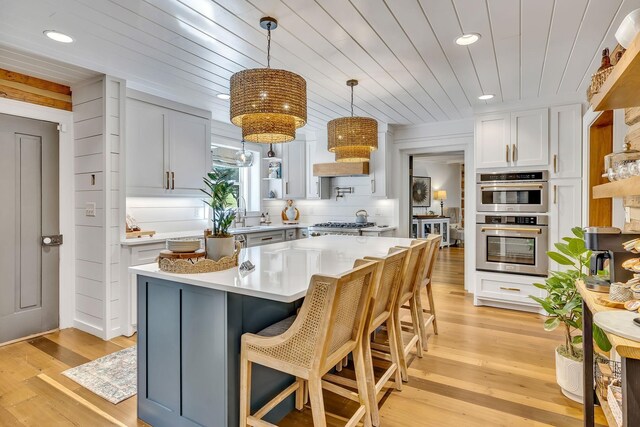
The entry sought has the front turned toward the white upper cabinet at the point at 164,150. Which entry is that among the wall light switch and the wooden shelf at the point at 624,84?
the wooden shelf

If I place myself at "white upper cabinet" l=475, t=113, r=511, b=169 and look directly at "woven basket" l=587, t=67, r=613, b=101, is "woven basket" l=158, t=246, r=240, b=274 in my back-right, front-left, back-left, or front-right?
front-right

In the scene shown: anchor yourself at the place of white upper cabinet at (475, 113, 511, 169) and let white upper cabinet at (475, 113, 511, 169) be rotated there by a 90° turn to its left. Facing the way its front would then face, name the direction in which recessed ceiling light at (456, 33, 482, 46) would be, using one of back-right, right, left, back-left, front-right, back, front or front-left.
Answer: right

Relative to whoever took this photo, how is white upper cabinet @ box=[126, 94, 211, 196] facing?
facing the viewer and to the right of the viewer

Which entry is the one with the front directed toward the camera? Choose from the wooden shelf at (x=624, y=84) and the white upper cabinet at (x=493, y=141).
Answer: the white upper cabinet

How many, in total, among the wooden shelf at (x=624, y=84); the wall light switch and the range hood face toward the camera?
2

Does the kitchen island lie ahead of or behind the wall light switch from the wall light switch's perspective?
ahead

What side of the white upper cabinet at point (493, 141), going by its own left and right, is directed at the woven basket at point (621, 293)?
front

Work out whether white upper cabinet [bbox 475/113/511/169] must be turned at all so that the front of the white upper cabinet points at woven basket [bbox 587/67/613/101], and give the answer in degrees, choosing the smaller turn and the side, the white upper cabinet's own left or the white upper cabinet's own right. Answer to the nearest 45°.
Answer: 0° — it already faces it

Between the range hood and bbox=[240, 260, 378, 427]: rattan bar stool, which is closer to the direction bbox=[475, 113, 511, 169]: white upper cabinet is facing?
the rattan bar stool

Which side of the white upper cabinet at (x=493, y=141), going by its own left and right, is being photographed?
front

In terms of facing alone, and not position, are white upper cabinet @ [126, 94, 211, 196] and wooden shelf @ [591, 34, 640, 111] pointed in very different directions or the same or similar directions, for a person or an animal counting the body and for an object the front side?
very different directions

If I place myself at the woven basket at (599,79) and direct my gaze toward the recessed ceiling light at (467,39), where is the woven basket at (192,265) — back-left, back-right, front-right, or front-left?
front-left

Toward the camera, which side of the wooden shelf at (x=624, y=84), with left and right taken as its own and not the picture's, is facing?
left

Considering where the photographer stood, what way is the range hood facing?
facing the viewer
